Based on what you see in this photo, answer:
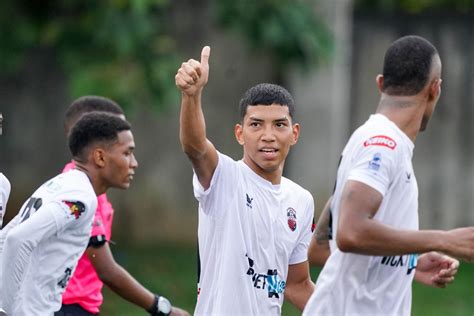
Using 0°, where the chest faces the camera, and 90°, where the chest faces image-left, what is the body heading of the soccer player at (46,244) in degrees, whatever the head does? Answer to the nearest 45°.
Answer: approximately 270°

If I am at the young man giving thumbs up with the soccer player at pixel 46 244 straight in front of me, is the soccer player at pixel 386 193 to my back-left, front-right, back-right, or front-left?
back-left

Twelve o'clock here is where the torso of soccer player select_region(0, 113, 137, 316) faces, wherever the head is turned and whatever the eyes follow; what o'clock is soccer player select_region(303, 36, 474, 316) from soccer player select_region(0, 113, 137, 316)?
soccer player select_region(303, 36, 474, 316) is roughly at 1 o'clock from soccer player select_region(0, 113, 137, 316).

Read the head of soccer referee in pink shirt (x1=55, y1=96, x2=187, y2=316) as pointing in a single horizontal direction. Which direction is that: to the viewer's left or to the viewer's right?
to the viewer's right
